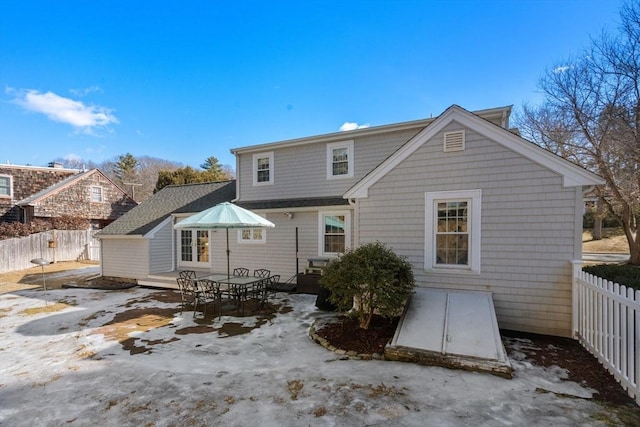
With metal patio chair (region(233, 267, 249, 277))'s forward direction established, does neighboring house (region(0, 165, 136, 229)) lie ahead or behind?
behind

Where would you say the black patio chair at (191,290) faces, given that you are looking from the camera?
facing away from the viewer and to the right of the viewer

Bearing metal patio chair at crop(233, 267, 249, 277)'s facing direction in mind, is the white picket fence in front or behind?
in front

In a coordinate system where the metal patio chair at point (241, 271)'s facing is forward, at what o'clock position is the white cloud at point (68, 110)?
The white cloud is roughly at 5 o'clock from the metal patio chair.

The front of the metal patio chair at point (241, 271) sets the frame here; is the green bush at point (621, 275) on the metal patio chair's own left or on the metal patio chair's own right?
on the metal patio chair's own left

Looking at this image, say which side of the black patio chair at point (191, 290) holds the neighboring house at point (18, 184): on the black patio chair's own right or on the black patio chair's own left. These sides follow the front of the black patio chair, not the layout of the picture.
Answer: on the black patio chair's own left

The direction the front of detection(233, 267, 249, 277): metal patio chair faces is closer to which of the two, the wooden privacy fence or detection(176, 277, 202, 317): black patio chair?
the black patio chair

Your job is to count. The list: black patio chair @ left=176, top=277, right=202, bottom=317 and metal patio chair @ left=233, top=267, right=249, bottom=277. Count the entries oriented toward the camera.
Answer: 1

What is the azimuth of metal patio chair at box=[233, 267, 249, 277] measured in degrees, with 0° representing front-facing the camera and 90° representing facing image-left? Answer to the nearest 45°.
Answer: approximately 0°

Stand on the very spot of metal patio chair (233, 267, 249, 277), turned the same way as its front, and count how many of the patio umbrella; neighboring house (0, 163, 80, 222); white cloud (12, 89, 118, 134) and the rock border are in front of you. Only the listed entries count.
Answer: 2

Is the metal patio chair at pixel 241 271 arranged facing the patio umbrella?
yes
